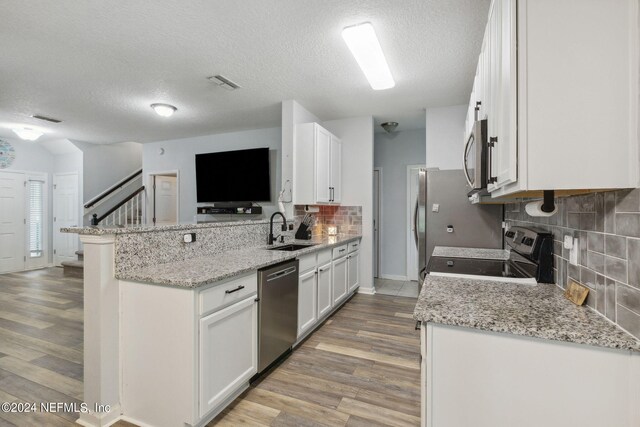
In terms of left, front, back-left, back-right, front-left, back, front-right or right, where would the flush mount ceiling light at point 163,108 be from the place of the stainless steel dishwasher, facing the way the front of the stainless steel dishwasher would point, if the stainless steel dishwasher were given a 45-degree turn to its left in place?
back-left

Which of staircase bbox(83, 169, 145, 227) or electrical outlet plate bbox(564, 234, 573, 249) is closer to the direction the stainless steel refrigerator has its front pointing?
the staircase

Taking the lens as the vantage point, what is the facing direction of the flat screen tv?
facing the viewer and to the left of the viewer

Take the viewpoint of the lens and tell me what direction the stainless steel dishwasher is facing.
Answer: facing the viewer and to the right of the viewer

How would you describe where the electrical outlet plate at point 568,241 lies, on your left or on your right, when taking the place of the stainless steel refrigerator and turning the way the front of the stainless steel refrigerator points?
on your left

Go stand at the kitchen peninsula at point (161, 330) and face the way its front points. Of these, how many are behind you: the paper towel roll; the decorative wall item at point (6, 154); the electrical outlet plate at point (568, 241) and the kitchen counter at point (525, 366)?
1

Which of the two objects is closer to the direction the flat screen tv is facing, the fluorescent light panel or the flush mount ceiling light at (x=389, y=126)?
the fluorescent light panel

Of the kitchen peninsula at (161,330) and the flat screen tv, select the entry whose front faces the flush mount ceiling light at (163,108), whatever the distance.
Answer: the flat screen tv

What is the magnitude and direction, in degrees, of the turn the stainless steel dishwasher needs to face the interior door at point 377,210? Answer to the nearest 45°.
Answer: approximately 90° to its left

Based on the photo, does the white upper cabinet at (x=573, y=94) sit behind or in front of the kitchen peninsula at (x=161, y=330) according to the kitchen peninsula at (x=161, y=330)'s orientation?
in front

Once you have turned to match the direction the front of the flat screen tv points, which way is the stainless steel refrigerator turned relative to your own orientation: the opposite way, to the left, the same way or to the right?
to the right

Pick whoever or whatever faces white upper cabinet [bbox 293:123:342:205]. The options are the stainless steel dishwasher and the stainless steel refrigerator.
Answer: the stainless steel refrigerator

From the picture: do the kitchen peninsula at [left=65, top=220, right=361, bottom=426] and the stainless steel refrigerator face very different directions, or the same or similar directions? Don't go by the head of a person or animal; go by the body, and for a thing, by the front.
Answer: very different directions

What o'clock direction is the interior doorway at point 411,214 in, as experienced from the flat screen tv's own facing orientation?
The interior doorway is roughly at 8 o'clock from the flat screen tv.

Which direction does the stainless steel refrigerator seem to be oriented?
to the viewer's left

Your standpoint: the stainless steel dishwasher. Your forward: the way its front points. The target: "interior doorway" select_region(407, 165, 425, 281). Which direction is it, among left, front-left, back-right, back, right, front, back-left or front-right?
left

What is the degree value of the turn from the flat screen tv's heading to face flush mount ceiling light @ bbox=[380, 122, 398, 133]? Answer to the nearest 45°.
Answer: approximately 90° to its left

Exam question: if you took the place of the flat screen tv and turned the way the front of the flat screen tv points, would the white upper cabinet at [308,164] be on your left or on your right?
on your left
